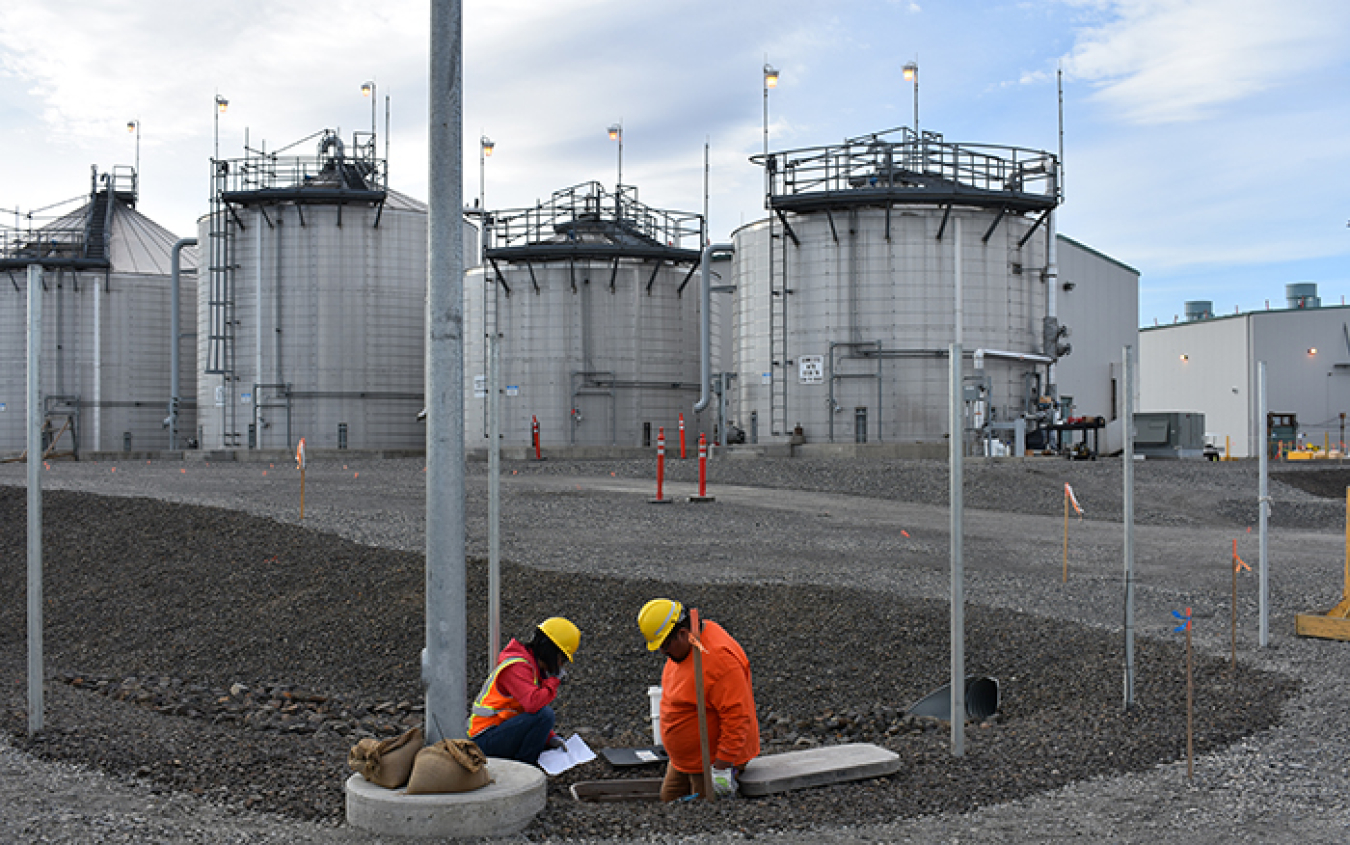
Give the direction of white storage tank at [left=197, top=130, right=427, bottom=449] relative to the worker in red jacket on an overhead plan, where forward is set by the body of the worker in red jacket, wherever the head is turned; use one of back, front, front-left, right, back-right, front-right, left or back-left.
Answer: left

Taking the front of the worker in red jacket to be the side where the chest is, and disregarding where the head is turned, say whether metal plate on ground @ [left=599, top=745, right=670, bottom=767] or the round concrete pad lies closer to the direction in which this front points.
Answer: the metal plate on ground

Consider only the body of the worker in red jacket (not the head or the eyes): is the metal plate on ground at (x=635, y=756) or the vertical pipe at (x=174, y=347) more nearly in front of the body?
the metal plate on ground

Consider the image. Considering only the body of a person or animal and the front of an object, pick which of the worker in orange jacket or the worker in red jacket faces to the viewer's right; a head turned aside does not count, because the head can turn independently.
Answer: the worker in red jacket

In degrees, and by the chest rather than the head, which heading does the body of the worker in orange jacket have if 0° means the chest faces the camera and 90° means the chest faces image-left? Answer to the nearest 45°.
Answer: approximately 45°

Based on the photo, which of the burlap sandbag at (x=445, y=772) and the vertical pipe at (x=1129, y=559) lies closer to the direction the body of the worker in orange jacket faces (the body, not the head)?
the burlap sandbag

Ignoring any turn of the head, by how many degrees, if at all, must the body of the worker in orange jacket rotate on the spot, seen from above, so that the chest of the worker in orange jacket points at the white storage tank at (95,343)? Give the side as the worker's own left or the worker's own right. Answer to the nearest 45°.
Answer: approximately 90° to the worker's own right

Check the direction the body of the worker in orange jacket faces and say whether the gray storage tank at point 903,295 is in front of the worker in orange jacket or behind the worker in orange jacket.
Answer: behind

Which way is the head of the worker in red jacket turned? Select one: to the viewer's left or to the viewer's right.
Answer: to the viewer's right

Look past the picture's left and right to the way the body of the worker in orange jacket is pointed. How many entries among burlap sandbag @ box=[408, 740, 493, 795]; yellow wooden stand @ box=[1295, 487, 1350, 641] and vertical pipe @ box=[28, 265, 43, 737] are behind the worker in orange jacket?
1

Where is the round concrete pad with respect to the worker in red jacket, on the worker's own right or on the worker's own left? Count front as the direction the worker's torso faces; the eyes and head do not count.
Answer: on the worker's own right

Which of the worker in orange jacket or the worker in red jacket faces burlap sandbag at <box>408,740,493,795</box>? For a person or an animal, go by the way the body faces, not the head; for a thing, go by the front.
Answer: the worker in orange jacket

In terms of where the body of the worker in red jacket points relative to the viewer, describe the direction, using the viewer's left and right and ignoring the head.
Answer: facing to the right of the viewer

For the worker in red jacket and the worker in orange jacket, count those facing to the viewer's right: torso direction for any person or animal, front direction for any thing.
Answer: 1

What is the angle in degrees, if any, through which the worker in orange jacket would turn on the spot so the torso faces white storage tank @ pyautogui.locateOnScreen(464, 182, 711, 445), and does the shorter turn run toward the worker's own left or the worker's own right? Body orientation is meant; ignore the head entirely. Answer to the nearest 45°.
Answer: approximately 135° to the worker's own right

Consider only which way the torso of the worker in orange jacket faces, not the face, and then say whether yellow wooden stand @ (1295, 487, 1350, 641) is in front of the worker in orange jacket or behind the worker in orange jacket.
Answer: behind

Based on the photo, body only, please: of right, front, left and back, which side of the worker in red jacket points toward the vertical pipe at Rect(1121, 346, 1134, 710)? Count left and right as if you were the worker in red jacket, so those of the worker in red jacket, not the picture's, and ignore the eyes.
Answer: front

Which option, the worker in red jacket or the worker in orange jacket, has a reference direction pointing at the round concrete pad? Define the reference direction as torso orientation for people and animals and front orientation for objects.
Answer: the worker in orange jacket
